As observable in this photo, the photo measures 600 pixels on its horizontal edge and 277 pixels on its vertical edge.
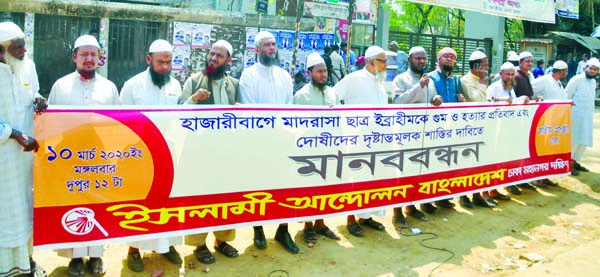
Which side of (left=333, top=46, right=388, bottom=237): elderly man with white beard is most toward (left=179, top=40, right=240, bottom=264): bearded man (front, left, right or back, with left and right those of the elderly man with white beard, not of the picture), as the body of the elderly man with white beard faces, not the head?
right

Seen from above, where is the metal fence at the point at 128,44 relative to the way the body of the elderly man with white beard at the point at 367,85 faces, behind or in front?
behind

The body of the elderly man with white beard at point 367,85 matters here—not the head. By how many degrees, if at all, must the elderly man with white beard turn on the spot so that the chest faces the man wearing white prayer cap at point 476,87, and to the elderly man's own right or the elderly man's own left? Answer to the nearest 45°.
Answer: approximately 90° to the elderly man's own left

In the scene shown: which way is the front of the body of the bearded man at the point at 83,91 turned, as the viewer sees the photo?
toward the camera

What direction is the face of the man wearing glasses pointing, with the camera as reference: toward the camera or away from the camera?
toward the camera

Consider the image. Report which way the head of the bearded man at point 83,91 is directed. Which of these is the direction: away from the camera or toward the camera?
toward the camera

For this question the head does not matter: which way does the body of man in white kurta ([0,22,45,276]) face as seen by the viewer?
to the viewer's right

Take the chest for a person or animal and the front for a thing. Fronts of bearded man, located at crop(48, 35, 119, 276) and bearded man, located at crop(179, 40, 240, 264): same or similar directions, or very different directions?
same or similar directions

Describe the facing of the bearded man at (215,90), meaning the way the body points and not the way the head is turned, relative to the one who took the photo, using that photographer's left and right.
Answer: facing the viewer

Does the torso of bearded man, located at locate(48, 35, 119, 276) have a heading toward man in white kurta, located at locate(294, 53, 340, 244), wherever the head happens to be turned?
no

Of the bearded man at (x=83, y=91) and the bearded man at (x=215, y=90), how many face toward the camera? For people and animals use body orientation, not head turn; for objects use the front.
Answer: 2

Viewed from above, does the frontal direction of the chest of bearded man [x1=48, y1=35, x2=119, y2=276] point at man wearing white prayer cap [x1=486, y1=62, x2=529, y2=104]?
no
